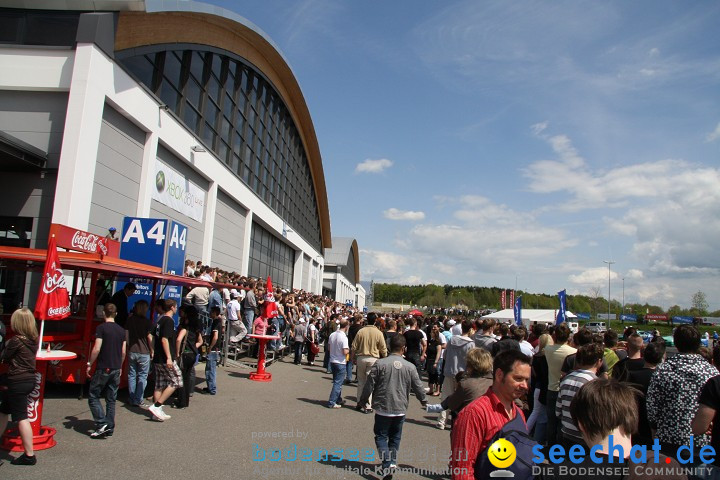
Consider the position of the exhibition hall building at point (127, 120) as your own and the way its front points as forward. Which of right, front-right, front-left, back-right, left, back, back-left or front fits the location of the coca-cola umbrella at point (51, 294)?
front-right

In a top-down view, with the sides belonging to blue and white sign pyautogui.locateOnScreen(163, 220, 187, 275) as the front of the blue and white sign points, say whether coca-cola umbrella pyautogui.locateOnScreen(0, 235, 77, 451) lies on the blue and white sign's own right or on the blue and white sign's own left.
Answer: on the blue and white sign's own right

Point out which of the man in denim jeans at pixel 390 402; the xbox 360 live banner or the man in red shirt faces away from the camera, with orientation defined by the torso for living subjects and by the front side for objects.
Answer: the man in denim jeans

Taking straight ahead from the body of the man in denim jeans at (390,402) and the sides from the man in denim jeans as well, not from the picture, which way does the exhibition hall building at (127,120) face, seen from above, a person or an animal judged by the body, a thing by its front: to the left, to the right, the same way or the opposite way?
to the right

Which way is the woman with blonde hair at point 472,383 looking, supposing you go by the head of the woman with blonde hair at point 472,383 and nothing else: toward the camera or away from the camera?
away from the camera

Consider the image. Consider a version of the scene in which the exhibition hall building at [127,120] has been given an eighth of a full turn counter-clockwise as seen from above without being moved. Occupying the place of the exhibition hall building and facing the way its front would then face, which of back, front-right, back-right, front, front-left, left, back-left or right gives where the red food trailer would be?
right

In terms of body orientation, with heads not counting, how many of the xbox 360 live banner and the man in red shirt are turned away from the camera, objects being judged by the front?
0

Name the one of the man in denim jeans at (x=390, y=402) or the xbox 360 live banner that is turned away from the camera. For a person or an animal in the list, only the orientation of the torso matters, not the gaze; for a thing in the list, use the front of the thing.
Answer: the man in denim jeans

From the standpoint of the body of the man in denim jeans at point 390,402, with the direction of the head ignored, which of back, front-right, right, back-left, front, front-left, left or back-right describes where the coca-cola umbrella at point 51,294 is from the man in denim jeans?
left

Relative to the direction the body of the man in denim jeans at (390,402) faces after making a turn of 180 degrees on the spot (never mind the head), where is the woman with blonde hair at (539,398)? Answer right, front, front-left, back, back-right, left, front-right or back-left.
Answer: back-left

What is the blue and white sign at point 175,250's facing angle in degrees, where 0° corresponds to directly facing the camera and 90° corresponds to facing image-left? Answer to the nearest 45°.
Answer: approximately 315°

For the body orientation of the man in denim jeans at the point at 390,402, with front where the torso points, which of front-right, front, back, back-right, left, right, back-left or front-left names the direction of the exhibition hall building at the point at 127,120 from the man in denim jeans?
front-left

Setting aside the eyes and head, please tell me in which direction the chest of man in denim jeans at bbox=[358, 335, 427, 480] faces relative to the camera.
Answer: away from the camera

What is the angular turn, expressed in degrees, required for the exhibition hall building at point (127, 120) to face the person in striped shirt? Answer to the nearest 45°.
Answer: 0° — it already faces them

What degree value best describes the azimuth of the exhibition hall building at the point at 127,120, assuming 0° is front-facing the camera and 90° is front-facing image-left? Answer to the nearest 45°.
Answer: approximately 315°
